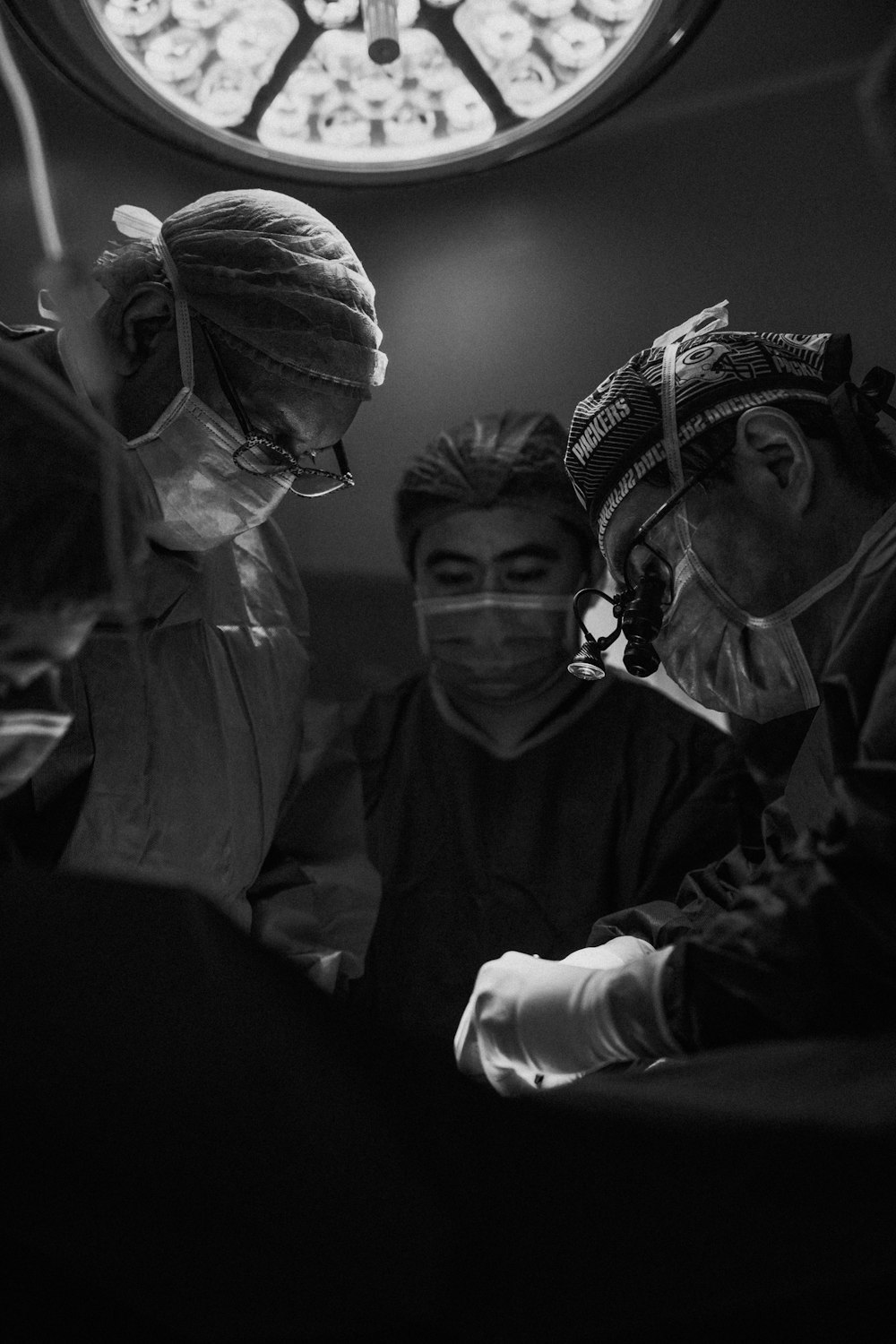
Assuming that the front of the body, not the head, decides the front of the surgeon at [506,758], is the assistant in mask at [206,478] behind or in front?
in front

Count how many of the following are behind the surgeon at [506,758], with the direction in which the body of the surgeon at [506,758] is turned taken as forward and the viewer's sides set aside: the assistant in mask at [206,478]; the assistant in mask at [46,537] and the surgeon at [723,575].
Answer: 0

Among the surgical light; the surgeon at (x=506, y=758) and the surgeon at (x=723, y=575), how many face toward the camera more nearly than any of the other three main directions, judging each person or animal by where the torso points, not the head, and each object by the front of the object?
2

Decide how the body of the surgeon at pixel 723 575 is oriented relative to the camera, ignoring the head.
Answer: to the viewer's left

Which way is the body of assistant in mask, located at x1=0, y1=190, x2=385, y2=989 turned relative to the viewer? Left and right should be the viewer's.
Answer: facing the viewer and to the right of the viewer

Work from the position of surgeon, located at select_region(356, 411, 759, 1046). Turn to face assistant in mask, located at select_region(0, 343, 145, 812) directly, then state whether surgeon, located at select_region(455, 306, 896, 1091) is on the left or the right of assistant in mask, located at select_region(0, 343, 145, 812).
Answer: left

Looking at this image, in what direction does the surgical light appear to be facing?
toward the camera

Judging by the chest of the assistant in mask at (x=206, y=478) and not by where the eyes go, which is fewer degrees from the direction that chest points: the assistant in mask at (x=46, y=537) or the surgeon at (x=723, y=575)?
the surgeon

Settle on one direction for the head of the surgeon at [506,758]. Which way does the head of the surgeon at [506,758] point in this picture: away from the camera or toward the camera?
toward the camera

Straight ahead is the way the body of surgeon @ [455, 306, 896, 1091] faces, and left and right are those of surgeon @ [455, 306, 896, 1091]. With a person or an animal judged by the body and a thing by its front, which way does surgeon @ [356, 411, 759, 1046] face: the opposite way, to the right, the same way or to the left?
to the left

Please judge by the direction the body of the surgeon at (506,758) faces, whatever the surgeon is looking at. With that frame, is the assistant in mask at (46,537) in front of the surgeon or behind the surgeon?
in front

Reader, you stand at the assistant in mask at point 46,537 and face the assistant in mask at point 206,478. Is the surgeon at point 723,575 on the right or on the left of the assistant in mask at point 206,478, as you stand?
right

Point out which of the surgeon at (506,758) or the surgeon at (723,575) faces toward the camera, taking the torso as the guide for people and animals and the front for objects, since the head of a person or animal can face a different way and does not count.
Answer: the surgeon at (506,758)

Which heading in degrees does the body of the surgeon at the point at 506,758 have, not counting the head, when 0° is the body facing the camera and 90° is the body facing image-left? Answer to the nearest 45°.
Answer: approximately 0°
